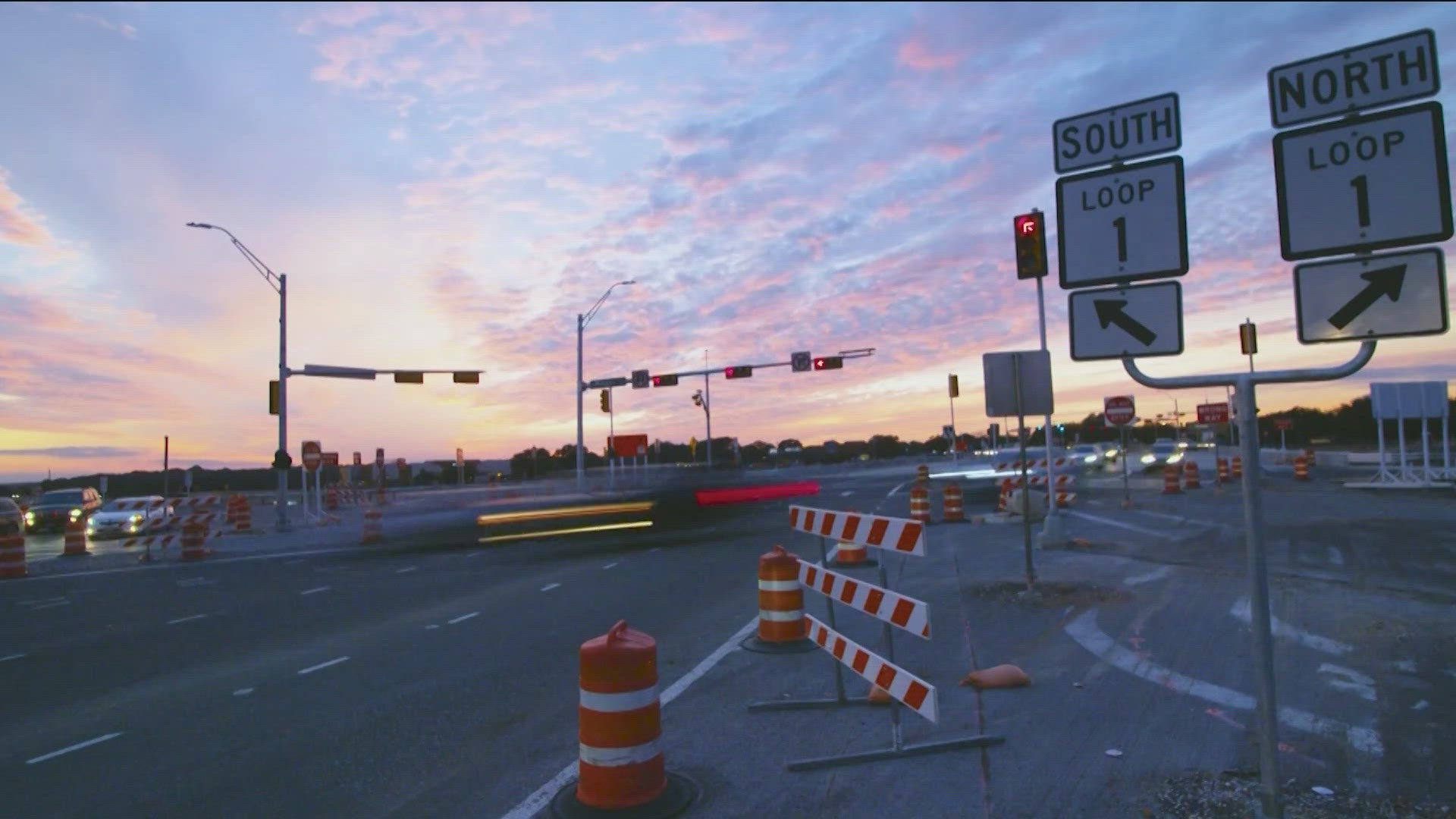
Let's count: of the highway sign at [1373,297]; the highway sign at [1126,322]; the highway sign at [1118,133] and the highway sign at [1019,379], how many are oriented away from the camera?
1

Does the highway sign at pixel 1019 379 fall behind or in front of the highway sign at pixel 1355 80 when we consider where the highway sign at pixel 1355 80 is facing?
behind

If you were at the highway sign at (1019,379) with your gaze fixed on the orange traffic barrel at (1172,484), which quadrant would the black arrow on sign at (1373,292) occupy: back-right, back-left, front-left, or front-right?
back-right

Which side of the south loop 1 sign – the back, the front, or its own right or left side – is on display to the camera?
front

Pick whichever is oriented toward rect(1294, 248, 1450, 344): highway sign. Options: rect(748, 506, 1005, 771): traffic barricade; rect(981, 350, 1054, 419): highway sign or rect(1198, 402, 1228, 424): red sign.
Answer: the red sign

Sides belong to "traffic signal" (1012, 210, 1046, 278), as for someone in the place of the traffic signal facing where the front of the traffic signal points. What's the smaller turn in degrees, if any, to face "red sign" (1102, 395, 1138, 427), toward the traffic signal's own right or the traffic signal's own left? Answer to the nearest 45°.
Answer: approximately 180°

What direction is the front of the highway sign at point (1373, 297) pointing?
toward the camera

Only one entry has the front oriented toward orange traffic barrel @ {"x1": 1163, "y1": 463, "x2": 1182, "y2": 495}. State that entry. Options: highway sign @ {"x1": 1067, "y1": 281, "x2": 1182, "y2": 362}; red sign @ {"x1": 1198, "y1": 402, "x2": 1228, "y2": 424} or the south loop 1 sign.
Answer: the red sign

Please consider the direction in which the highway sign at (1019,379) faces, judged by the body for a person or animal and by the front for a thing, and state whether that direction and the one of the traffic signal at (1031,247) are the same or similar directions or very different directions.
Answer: very different directions

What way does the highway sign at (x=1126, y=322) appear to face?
toward the camera

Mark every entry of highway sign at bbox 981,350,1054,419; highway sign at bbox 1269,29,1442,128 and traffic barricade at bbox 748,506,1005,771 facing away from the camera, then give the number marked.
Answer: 1

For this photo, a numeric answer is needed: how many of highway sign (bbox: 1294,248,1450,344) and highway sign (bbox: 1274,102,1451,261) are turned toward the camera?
2

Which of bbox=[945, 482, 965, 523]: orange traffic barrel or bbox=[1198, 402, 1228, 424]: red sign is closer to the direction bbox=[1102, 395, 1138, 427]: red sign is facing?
the orange traffic barrel

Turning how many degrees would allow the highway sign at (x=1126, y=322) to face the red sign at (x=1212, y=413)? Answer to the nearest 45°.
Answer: approximately 180°

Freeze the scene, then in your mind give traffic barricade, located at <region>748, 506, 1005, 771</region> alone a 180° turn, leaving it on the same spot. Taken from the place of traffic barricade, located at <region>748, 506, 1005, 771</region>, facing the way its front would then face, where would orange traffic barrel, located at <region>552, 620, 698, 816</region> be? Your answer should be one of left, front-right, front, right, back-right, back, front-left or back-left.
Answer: back

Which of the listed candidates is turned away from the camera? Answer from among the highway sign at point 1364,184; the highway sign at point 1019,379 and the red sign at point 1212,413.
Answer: the highway sign at point 1019,379

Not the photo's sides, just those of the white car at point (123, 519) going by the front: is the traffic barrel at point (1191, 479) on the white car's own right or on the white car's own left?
on the white car's own left

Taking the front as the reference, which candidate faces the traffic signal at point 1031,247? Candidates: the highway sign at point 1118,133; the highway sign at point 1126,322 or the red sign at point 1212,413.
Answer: the red sign

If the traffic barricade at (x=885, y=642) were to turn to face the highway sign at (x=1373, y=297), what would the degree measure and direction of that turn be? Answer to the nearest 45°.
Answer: approximately 90° to its left
